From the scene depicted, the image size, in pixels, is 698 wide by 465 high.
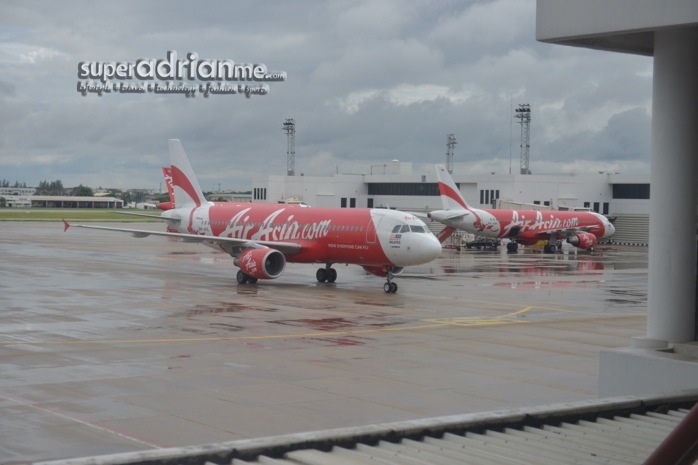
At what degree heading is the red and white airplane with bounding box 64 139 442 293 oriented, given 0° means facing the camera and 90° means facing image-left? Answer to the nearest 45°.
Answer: approximately 315°

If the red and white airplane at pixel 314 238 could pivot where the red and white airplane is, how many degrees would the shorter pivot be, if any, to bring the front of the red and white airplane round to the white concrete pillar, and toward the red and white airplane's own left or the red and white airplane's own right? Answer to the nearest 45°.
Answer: approximately 45° to the red and white airplane's own right
